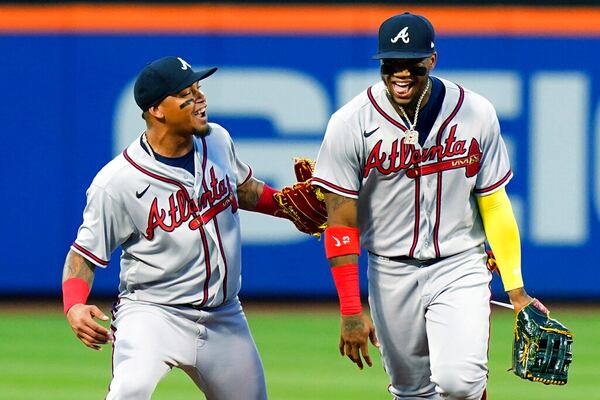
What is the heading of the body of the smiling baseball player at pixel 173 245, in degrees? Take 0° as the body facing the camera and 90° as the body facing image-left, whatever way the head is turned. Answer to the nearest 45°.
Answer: approximately 315°

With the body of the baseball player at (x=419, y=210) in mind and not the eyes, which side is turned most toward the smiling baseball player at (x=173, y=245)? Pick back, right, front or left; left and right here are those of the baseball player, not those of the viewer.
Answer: right

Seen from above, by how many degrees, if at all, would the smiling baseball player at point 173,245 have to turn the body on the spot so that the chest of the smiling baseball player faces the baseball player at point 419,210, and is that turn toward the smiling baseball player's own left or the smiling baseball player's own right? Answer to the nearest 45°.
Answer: approximately 45° to the smiling baseball player's own left

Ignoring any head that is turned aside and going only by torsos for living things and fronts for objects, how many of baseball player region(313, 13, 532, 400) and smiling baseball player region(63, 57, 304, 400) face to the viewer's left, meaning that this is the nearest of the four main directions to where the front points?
0

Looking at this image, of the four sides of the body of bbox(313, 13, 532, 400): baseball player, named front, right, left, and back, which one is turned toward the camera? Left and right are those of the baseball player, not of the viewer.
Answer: front
